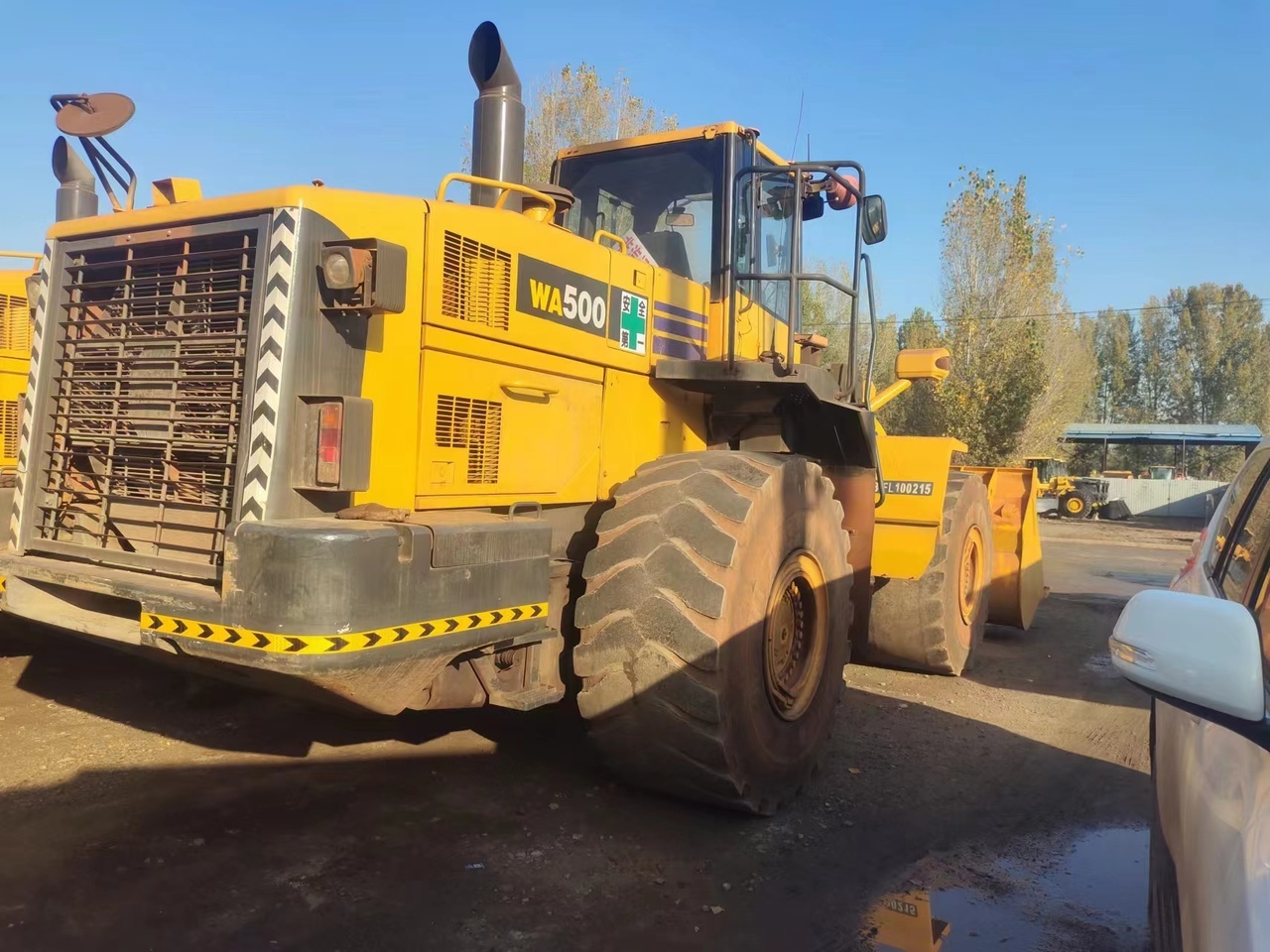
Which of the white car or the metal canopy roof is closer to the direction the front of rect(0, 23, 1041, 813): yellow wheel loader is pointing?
the metal canopy roof

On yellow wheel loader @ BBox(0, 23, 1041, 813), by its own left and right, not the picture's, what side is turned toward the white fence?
front

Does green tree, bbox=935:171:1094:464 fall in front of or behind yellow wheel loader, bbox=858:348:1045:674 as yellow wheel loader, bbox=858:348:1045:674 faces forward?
in front

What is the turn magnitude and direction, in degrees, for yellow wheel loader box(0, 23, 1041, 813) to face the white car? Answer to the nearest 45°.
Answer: approximately 90° to its right

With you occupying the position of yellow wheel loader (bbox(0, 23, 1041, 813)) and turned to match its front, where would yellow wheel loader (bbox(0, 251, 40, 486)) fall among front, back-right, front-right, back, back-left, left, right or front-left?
left

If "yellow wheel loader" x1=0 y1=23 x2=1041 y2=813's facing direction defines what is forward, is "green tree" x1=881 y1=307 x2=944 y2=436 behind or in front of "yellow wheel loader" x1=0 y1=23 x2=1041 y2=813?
in front

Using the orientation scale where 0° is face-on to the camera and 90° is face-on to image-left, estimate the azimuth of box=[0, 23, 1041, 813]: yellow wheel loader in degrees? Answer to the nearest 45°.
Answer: approximately 225°

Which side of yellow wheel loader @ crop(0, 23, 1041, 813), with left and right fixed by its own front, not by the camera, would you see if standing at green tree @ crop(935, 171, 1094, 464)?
front

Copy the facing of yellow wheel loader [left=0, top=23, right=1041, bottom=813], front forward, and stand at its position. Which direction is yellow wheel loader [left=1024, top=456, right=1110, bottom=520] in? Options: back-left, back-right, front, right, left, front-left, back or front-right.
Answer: front
